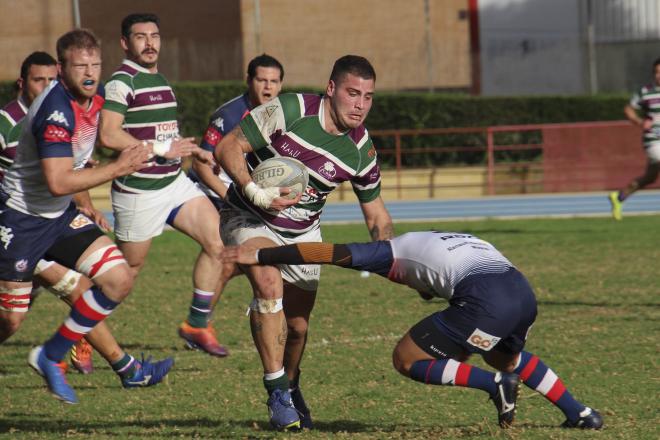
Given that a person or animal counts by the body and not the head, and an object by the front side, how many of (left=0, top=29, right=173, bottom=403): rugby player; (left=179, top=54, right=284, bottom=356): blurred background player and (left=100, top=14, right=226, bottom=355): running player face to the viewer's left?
0

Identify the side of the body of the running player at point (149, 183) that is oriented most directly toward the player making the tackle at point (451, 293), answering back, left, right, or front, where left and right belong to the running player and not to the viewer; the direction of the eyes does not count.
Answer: front

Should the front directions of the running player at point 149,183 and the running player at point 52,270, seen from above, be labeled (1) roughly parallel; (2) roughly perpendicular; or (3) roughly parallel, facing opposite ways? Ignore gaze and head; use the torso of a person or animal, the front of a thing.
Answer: roughly parallel

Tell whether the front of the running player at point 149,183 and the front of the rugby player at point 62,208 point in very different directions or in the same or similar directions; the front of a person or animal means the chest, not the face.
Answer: same or similar directions

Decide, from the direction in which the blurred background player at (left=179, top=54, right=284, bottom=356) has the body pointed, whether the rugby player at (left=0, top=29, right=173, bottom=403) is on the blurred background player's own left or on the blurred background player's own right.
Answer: on the blurred background player's own right

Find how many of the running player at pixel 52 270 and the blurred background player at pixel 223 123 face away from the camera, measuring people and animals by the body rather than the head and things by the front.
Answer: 0

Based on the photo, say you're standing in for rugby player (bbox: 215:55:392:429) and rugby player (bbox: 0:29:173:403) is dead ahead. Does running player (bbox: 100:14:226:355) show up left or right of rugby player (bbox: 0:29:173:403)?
right

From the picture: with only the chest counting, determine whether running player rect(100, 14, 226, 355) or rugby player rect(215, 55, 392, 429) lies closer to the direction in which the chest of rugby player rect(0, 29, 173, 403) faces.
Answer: the rugby player

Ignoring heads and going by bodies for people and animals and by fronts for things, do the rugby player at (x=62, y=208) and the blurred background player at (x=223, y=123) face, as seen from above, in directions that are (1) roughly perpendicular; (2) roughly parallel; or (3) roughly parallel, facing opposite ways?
roughly parallel

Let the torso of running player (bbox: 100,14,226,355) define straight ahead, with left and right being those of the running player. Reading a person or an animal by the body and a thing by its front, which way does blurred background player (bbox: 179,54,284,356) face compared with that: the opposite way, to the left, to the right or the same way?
the same way

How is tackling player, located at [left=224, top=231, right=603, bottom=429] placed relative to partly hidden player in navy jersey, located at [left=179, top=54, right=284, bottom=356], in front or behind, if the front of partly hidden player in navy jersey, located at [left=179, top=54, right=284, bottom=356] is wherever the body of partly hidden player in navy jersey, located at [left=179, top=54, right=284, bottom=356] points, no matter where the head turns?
in front

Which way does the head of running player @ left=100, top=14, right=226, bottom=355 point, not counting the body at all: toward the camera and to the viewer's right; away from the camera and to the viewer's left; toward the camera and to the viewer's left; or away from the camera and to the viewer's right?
toward the camera and to the viewer's right

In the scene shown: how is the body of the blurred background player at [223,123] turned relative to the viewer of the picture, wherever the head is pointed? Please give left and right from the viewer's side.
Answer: facing the viewer and to the right of the viewer

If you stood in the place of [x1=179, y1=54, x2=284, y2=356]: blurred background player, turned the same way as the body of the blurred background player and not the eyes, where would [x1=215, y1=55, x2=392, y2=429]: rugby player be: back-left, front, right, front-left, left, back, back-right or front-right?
front-right

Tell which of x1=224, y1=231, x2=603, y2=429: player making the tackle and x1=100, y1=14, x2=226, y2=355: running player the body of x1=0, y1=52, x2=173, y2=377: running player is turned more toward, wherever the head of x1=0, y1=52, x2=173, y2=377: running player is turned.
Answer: the player making the tackle
